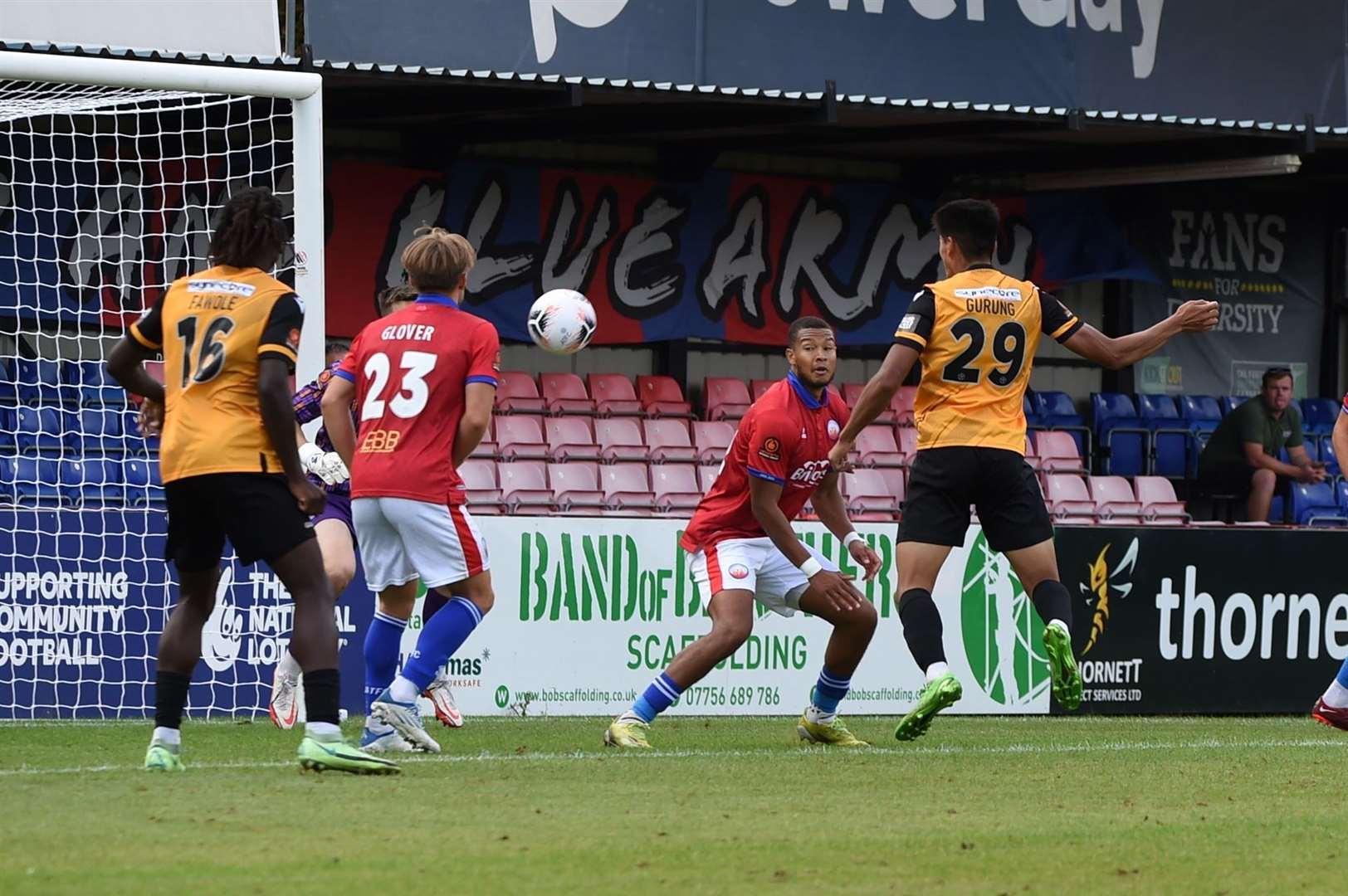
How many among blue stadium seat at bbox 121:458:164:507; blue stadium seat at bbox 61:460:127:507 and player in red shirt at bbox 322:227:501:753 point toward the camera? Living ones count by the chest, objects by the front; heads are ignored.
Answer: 2

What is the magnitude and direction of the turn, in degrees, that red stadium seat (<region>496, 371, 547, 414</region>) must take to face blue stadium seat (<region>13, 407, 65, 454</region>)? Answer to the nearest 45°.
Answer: approximately 90° to its right

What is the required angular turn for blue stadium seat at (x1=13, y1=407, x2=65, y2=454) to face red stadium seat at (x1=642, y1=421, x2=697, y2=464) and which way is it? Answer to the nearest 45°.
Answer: approximately 90° to its left

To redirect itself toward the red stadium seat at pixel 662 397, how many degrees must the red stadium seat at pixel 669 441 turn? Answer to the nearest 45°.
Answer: approximately 135° to its left

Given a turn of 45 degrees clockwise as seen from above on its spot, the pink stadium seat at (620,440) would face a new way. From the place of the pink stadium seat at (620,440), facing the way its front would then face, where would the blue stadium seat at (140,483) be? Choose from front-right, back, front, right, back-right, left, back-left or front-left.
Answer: front-right

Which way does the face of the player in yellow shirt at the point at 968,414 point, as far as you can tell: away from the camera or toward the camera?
away from the camera
